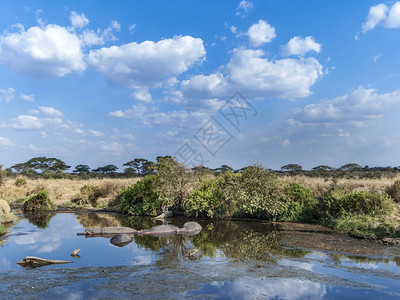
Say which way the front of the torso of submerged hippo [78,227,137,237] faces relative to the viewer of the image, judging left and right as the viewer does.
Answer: facing to the left of the viewer

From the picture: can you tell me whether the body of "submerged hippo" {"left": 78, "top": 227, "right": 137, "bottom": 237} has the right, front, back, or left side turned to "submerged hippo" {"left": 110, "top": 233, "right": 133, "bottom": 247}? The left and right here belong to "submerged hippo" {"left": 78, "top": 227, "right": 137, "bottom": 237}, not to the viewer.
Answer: left

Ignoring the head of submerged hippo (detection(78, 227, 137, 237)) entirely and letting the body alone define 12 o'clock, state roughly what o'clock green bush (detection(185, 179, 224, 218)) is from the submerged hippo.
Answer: The green bush is roughly at 5 o'clock from the submerged hippo.

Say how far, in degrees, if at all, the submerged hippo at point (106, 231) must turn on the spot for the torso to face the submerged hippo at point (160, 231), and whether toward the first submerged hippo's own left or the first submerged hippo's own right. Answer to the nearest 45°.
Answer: approximately 180°

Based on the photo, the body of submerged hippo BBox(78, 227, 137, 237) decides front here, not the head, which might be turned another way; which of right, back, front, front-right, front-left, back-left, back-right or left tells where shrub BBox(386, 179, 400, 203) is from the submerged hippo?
back

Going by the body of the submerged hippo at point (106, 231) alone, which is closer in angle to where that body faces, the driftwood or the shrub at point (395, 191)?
the driftwood

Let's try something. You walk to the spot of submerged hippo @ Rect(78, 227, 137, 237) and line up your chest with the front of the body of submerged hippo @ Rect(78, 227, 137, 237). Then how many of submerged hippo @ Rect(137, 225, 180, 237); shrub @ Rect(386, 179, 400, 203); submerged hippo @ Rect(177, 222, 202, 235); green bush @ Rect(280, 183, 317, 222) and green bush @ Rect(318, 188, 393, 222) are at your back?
5

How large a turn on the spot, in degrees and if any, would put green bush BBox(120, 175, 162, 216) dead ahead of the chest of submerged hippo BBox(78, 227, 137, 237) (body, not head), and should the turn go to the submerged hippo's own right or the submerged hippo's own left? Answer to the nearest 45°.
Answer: approximately 90° to the submerged hippo's own right
